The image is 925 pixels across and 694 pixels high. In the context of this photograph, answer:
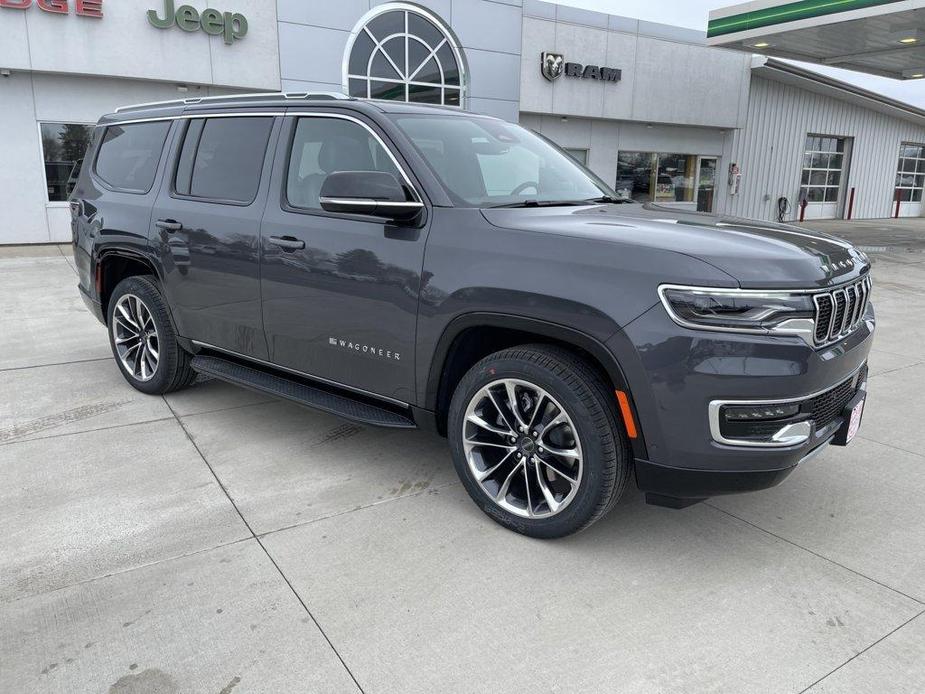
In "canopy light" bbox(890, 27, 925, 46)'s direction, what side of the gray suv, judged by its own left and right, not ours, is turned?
left

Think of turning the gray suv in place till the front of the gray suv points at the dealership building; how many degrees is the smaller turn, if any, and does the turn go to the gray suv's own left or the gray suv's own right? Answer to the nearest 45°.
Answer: approximately 135° to the gray suv's own left

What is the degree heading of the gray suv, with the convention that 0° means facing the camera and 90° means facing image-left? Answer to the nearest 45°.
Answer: approximately 315°
